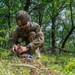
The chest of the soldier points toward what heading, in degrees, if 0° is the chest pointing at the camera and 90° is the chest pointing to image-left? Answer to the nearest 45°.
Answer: approximately 45°
